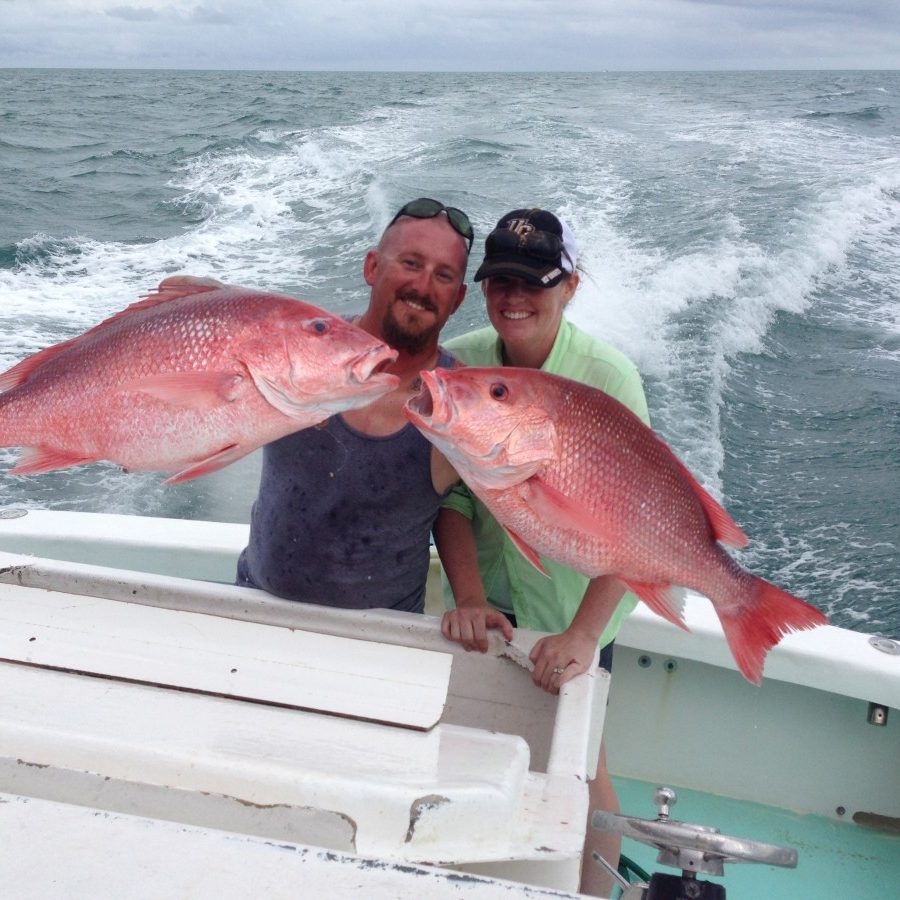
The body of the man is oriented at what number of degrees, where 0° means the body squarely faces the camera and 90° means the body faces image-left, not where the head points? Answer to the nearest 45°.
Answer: approximately 0°
